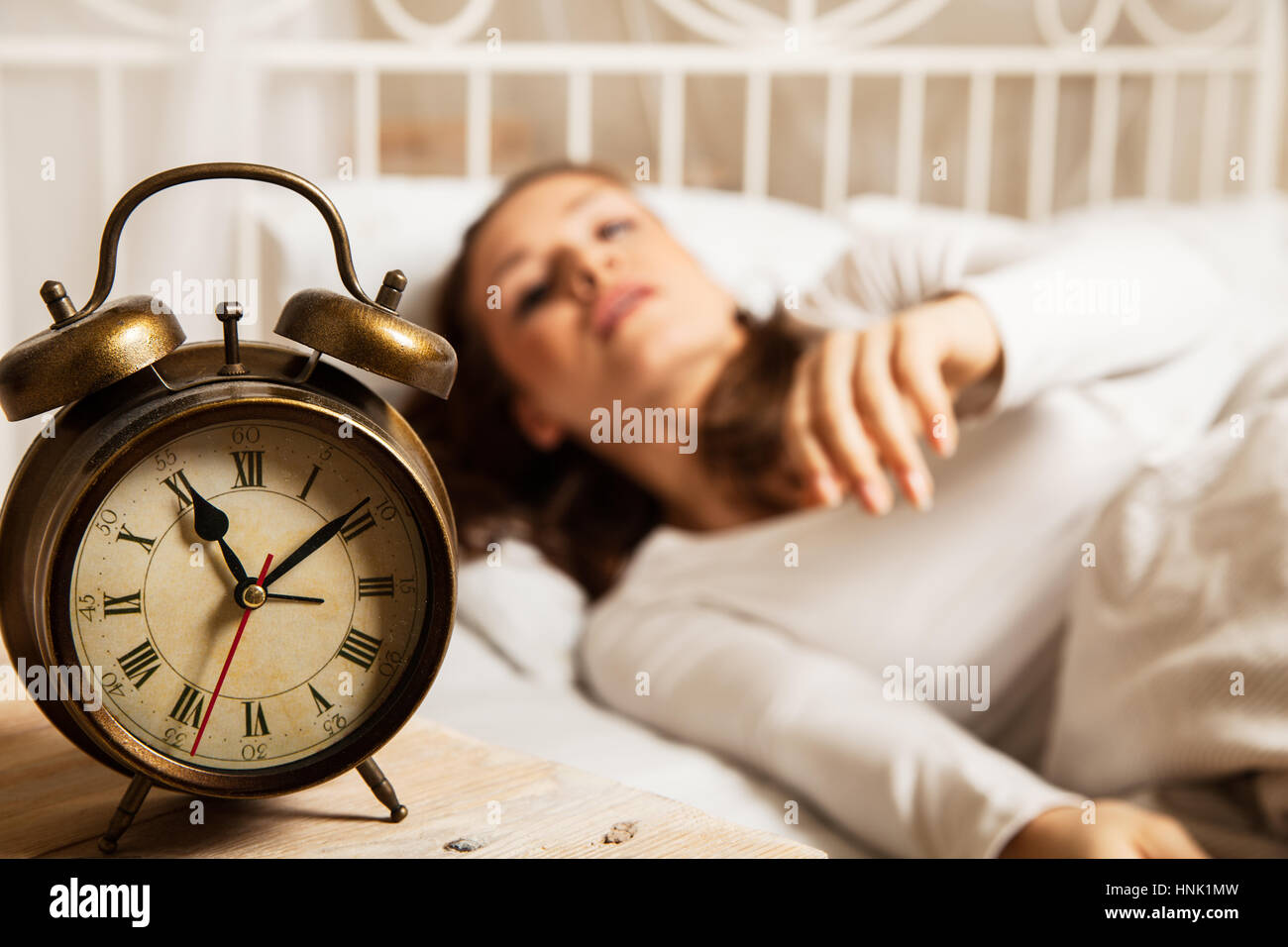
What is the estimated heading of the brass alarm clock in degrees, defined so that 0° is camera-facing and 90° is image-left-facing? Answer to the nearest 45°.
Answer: approximately 0°

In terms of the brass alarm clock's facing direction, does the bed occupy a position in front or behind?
behind

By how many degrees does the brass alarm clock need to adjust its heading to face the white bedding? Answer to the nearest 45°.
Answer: approximately 180°
